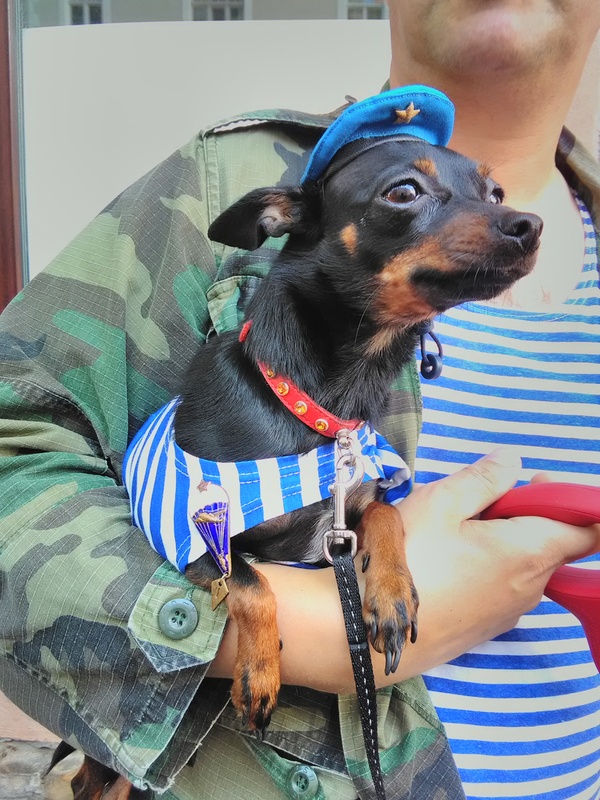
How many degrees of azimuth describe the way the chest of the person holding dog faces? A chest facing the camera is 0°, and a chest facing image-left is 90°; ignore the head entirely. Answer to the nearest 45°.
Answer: approximately 0°

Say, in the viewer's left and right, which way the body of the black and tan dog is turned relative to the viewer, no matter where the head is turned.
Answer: facing the viewer and to the right of the viewer
